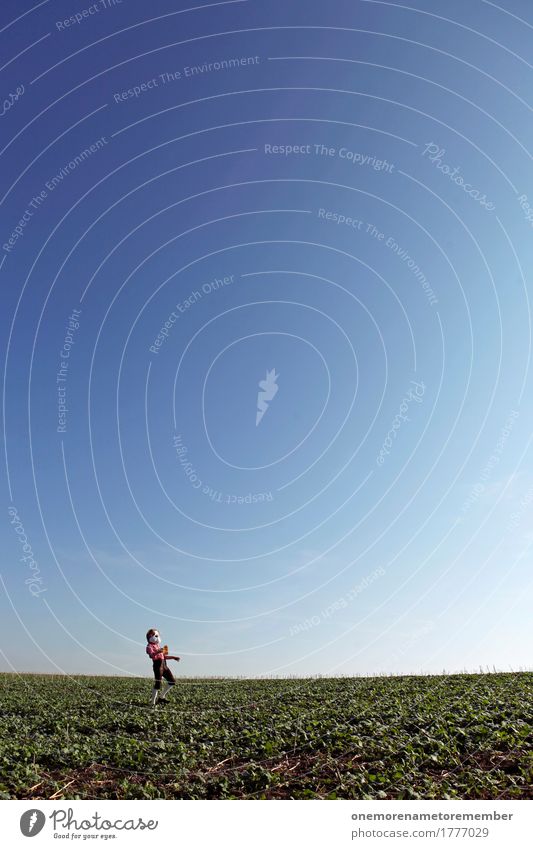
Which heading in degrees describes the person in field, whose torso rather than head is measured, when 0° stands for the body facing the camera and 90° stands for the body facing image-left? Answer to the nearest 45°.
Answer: approximately 315°
